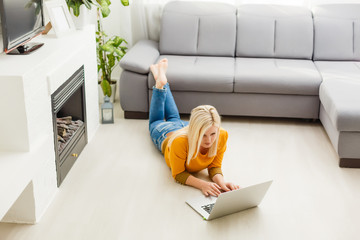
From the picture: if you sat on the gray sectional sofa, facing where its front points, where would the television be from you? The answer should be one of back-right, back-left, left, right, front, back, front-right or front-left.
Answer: front-right

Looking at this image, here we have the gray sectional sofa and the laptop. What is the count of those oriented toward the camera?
1

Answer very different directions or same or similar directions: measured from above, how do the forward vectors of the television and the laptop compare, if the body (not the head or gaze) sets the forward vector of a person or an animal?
very different directions

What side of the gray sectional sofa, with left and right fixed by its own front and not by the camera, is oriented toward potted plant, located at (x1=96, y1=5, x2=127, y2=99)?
right

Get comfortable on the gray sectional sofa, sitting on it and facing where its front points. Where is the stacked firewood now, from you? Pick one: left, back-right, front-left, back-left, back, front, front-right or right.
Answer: front-right

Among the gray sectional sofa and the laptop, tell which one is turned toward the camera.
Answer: the gray sectional sofa

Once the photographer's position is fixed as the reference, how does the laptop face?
facing away from the viewer and to the left of the viewer

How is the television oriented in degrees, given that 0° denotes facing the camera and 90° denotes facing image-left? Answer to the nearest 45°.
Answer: approximately 315°

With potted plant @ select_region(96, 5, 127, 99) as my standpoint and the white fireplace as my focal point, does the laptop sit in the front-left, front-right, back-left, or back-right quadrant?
front-left

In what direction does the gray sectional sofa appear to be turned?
toward the camera

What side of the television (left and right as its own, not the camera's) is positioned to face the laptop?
front

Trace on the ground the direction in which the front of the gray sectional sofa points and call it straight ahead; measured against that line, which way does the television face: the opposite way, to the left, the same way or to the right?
to the left

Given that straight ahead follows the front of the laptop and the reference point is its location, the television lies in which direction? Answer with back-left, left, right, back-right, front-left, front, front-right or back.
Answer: front-left

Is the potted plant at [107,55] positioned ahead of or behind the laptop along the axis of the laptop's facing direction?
ahead

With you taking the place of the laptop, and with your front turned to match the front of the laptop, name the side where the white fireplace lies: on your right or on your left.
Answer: on your left
